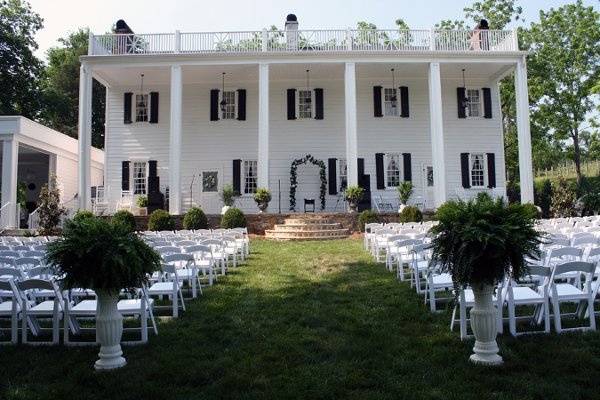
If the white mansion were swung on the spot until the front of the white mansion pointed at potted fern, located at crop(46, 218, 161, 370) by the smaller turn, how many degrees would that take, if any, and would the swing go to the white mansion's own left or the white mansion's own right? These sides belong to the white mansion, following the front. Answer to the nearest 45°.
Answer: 0° — it already faces it

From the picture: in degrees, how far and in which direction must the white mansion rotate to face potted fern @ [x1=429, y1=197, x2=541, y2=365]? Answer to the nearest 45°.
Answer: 0° — it already faces it

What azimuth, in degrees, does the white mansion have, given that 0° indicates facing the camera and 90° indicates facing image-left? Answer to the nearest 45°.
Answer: approximately 0°

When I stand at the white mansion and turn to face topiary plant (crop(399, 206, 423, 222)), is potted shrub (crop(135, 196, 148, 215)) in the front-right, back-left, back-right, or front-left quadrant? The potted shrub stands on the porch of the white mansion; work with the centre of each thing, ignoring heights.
back-right

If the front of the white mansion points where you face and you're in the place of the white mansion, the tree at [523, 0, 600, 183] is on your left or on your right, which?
on your left

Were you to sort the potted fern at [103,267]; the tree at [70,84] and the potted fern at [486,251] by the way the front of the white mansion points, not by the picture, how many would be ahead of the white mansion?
2

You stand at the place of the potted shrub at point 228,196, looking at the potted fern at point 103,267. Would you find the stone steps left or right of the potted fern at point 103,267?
left

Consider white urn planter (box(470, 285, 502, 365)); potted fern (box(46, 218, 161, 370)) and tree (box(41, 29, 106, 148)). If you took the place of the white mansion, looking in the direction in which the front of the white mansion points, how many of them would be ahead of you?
2

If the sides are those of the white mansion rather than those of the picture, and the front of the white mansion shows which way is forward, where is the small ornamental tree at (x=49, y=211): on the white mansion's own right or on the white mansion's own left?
on the white mansion's own right
